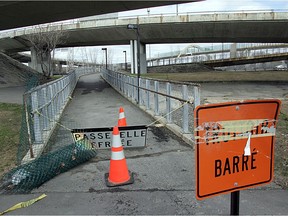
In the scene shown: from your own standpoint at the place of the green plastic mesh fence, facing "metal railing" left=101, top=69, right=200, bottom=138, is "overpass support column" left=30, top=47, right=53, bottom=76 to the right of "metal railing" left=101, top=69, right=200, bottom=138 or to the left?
left

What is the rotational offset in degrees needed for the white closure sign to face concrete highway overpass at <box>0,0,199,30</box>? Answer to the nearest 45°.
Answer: approximately 180°

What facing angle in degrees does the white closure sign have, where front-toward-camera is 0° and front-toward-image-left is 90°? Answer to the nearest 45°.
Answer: approximately 0°

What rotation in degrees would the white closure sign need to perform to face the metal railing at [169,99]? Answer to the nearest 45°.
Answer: approximately 135° to its left

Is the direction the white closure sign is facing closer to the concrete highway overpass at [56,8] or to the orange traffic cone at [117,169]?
the orange traffic cone

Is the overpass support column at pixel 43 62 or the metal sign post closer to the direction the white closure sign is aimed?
the metal sign post

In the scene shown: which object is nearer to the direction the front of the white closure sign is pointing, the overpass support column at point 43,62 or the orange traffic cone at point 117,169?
the orange traffic cone

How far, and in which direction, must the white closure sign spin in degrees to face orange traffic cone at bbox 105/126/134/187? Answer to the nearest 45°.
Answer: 0° — it already faces it

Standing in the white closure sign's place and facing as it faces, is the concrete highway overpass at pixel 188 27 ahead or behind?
behind
